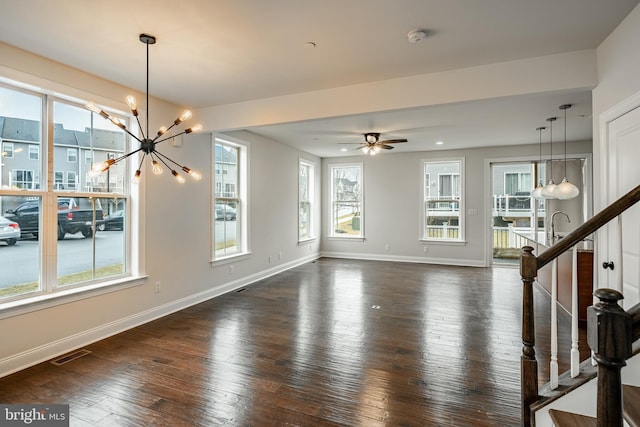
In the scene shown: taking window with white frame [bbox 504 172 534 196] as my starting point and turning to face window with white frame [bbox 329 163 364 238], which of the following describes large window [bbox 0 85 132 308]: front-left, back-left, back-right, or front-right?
front-left

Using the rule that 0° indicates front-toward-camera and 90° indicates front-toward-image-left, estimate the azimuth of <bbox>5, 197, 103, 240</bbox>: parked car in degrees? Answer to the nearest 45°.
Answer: approximately 135°
